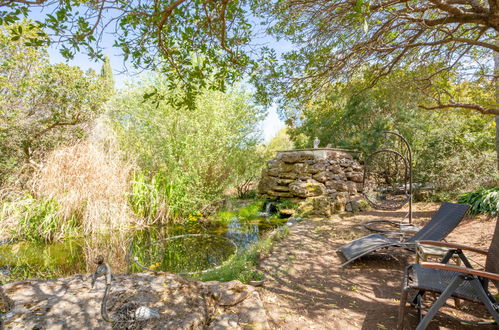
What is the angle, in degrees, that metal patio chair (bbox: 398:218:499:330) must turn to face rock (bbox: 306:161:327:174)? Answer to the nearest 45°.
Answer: approximately 45° to its right

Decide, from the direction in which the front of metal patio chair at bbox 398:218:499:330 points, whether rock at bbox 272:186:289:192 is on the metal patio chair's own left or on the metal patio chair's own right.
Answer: on the metal patio chair's own right

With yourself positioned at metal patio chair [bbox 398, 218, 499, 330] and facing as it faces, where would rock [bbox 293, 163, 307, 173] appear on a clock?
The rock is roughly at 2 o'clock from the metal patio chair.

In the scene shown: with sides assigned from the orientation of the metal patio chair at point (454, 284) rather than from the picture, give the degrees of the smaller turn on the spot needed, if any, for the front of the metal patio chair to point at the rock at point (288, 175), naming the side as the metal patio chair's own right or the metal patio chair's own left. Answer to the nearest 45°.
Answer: approximately 45° to the metal patio chair's own right

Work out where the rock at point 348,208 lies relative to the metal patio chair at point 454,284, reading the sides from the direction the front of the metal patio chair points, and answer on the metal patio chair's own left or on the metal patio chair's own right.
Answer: on the metal patio chair's own right

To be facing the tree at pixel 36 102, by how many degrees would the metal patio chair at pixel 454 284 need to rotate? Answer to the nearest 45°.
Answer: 0° — it already faces it

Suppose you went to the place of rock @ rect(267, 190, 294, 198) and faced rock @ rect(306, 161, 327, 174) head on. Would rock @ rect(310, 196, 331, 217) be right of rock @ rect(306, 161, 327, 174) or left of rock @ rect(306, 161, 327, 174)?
right

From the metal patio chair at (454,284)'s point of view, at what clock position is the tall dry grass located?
The tall dry grass is roughly at 12 o'clock from the metal patio chair.

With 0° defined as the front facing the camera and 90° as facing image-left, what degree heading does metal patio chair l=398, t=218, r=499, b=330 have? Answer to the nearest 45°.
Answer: approximately 90°

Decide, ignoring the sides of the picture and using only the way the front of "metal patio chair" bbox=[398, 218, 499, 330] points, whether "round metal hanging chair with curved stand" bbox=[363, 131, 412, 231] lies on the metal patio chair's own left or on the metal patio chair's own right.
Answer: on the metal patio chair's own right

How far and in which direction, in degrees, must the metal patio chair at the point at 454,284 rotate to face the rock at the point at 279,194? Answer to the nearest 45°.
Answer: approximately 45° to its right
